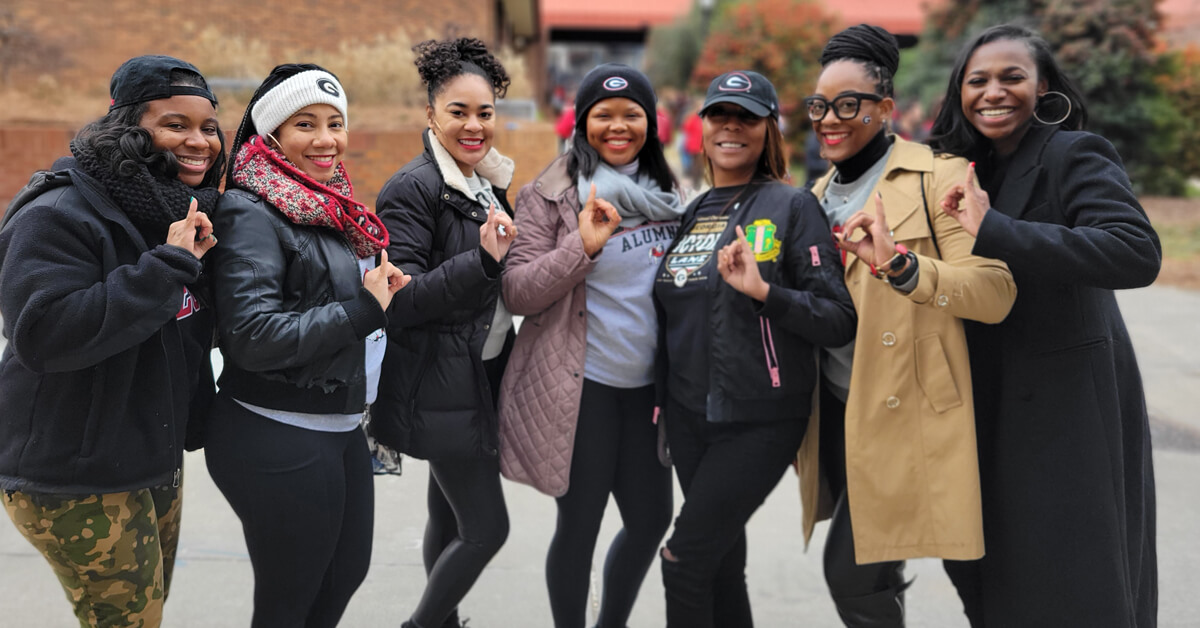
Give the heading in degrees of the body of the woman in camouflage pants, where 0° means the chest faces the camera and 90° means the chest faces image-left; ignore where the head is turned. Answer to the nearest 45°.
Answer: approximately 315°

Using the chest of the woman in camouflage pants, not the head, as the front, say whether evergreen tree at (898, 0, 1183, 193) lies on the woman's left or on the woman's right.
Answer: on the woman's left
